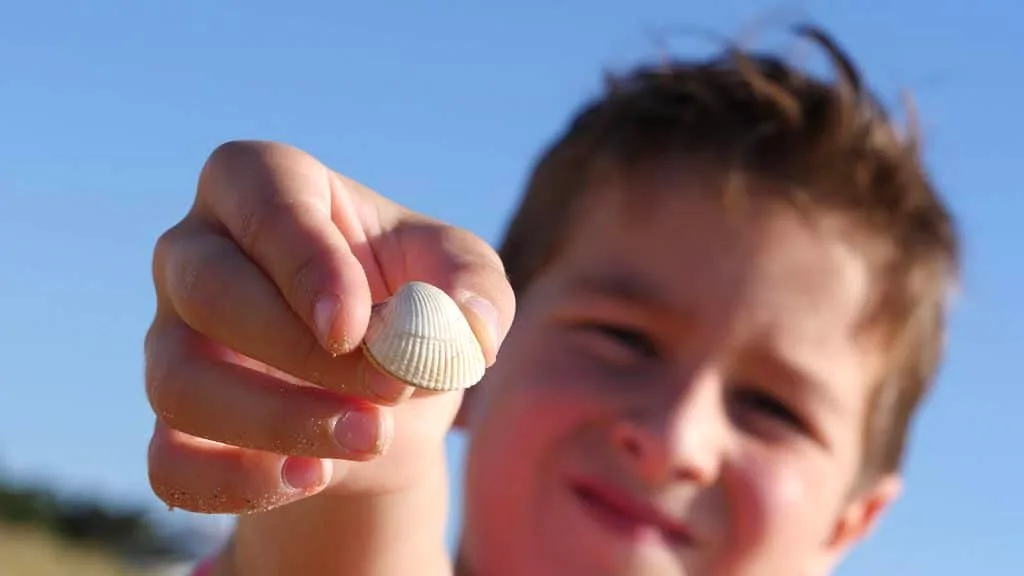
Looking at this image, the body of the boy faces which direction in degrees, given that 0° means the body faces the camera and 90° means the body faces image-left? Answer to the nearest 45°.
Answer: approximately 0°
